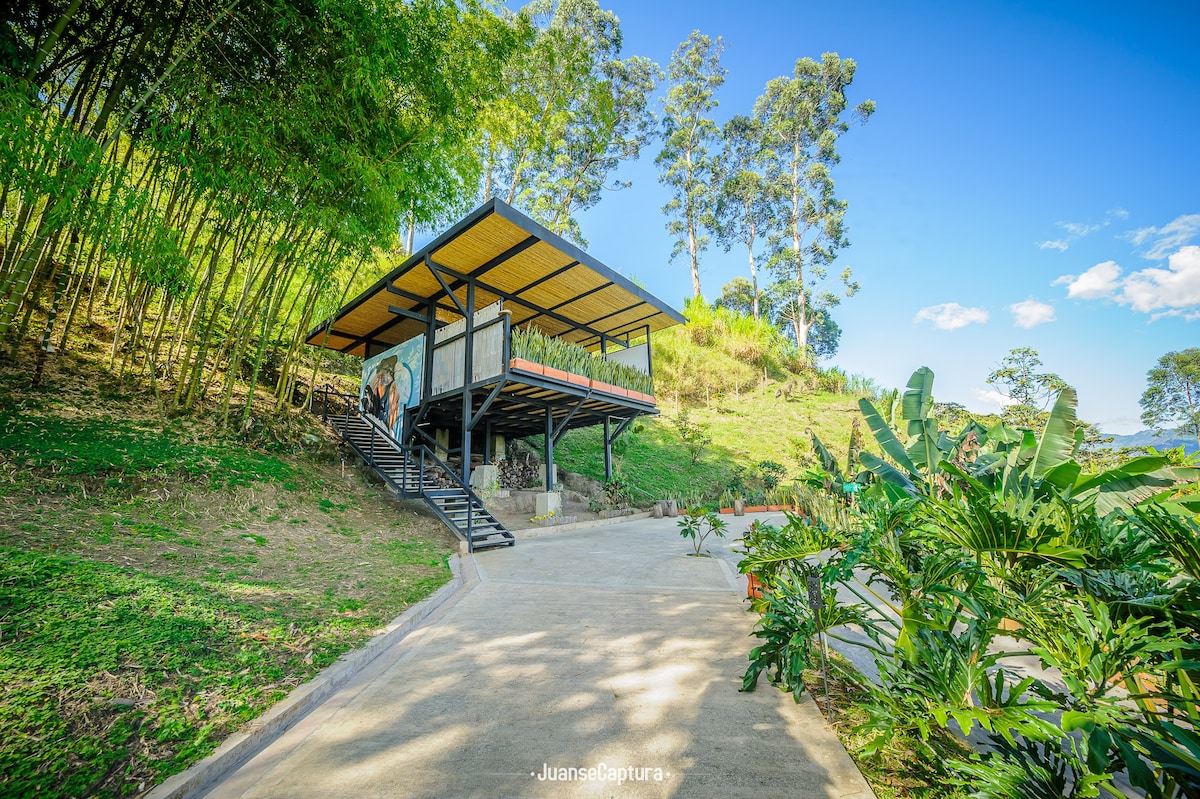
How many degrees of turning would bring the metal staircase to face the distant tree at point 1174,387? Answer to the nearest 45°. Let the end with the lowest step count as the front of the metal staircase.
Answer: approximately 45° to its left

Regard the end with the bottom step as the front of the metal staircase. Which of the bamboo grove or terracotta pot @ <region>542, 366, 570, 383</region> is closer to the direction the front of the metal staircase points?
the terracotta pot

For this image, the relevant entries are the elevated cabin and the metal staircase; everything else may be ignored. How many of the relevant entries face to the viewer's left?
0

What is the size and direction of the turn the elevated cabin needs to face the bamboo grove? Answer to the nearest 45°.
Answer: approximately 90° to its right

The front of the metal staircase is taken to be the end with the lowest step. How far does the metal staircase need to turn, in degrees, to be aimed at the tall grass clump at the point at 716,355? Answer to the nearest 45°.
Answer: approximately 90° to its left

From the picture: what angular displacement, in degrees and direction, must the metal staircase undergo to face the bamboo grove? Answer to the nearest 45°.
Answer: approximately 180°

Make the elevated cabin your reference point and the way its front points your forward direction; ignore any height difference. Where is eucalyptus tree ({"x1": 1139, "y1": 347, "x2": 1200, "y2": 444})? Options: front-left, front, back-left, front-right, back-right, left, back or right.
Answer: front-left

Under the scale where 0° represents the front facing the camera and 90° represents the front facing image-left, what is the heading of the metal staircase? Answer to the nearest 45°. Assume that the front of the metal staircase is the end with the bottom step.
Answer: approximately 315°

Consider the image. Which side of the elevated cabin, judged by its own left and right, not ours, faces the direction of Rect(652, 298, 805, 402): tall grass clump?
left

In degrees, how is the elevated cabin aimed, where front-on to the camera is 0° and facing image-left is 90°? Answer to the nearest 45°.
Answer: approximately 315°
